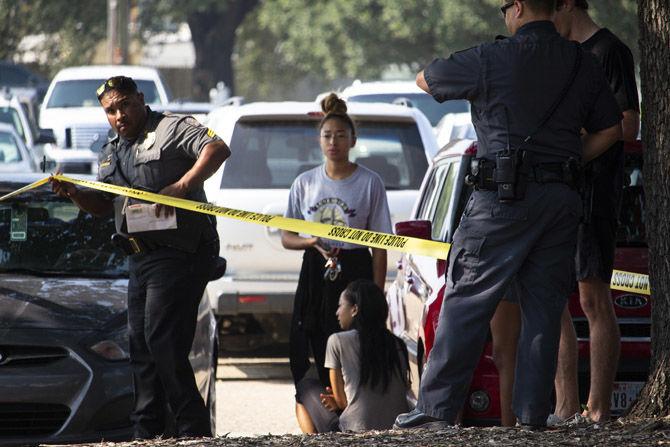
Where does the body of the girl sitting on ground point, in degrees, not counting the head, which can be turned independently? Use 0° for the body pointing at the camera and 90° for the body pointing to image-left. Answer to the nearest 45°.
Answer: approximately 135°

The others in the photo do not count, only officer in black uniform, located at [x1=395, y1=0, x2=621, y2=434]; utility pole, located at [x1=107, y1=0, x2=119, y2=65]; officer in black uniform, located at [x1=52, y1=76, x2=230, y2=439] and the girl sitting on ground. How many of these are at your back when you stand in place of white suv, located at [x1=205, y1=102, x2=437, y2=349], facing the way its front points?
3

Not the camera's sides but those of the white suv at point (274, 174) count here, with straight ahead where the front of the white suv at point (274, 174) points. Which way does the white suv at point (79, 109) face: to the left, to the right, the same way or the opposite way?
the opposite way

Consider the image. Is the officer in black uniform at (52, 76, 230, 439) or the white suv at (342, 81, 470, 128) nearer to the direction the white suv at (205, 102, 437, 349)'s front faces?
the white suv

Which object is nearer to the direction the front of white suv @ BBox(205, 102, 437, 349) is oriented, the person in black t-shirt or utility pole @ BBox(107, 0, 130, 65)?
the utility pole

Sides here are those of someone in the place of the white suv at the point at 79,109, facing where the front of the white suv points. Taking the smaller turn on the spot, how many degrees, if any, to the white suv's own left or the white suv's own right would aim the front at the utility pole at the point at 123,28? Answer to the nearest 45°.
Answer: approximately 180°

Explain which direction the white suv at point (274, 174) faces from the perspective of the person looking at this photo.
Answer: facing away from the viewer

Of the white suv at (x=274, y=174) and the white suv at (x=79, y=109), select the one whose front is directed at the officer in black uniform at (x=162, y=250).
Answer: the white suv at (x=79, y=109)
